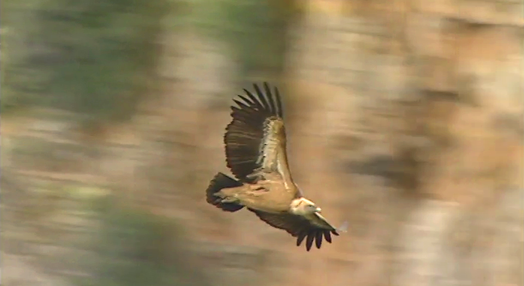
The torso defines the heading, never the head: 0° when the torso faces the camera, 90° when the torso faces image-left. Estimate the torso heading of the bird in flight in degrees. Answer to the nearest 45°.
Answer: approximately 270°
